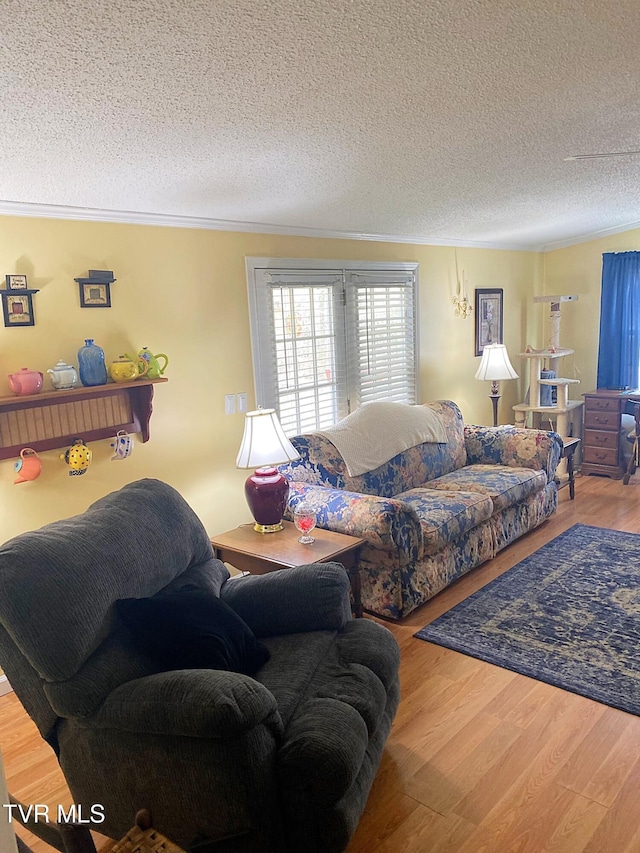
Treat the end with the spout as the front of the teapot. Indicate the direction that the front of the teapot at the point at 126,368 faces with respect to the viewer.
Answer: facing to the left of the viewer

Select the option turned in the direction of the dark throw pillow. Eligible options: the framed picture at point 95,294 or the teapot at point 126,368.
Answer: the framed picture

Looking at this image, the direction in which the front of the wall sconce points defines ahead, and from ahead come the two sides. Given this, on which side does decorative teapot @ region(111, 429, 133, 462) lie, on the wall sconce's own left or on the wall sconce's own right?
on the wall sconce's own right

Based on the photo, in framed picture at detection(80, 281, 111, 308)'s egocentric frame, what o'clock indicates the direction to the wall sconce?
The wall sconce is roughly at 8 o'clock from the framed picture.

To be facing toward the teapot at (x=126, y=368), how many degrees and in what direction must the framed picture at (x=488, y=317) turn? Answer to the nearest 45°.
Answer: approximately 90° to its right

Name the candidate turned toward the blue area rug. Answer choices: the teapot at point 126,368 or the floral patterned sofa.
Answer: the floral patterned sofa

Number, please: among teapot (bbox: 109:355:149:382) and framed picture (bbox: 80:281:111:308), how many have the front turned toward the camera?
1

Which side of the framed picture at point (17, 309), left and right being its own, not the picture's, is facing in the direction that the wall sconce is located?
left

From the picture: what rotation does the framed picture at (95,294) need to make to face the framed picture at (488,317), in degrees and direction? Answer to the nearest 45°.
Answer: approximately 135° to its left

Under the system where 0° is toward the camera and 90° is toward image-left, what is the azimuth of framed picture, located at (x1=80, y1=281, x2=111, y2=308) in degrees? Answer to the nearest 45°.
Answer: approximately 0°

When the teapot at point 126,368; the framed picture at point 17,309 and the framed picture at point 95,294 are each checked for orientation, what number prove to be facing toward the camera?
2

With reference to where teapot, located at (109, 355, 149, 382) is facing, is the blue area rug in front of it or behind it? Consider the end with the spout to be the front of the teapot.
behind
